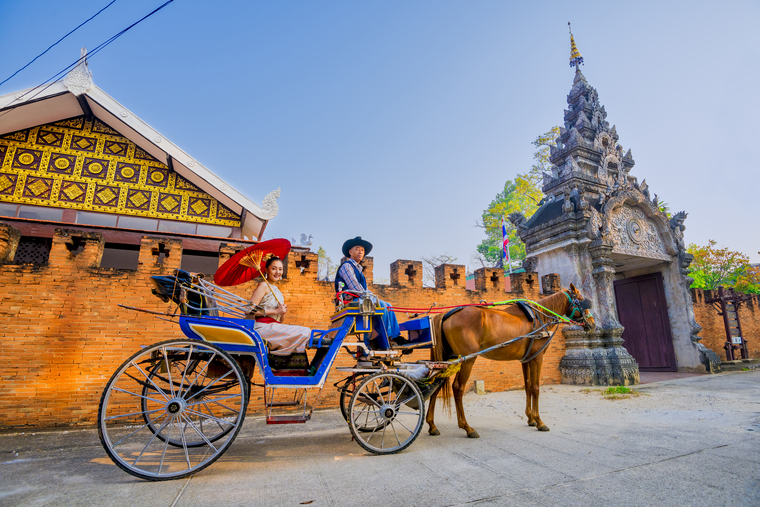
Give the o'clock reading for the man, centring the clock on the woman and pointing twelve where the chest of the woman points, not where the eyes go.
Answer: The man is roughly at 10 o'clock from the woman.

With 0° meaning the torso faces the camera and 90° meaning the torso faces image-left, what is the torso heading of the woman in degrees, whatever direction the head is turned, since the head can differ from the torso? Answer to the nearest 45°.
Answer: approximately 315°

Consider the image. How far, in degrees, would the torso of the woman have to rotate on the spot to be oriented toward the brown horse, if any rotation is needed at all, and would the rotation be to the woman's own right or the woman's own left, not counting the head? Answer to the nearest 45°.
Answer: approximately 45° to the woman's own left

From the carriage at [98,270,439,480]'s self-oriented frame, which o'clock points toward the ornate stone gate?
The ornate stone gate is roughly at 11 o'clock from the carriage.

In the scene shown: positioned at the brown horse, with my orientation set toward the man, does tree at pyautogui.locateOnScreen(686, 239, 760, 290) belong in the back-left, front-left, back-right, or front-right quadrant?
back-right

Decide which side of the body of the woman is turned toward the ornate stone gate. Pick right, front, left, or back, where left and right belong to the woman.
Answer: left

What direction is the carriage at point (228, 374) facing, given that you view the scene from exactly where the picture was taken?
facing to the right of the viewer
